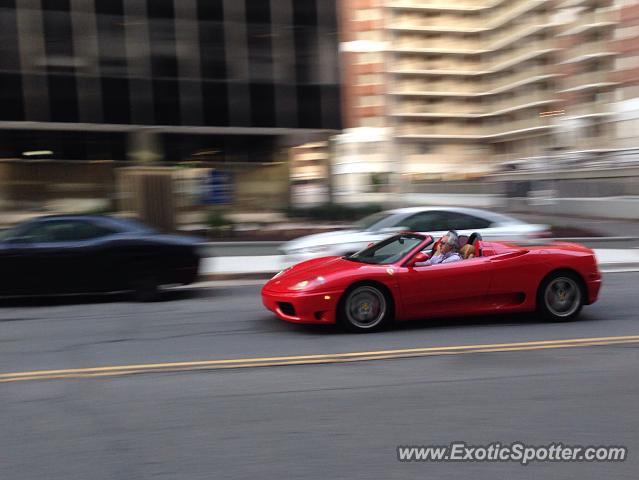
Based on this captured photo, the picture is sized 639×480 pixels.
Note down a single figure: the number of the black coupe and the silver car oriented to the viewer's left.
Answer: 2

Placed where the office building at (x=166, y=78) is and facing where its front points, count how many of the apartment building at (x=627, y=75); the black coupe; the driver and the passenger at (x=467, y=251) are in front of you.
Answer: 3

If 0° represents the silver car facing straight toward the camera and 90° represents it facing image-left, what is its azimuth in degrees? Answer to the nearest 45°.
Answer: approximately 90°

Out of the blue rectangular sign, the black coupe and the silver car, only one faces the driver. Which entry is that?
the blue rectangular sign

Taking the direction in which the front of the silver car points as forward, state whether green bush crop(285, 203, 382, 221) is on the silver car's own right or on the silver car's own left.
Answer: on the silver car's own right

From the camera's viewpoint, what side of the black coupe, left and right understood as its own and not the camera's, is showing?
left

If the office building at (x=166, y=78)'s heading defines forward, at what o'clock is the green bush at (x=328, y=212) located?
The green bush is roughly at 10 o'clock from the office building.

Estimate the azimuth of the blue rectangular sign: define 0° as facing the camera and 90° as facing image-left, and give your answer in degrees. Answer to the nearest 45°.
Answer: approximately 0°

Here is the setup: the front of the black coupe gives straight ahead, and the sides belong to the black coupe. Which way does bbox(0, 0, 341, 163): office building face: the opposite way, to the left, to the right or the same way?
to the left
